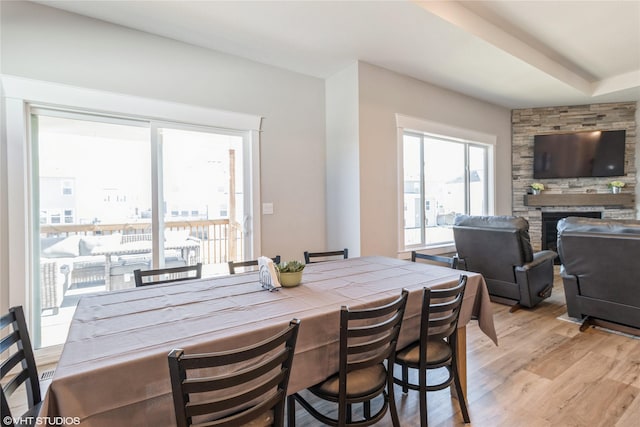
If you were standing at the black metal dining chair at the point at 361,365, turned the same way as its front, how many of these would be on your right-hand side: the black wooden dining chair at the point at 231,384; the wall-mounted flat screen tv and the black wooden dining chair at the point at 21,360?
1

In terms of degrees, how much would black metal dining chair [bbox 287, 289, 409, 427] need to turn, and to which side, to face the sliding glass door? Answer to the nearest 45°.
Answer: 0° — it already faces it

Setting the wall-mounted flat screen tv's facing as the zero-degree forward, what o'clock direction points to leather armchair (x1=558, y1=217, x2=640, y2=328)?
The leather armchair is roughly at 12 o'clock from the wall-mounted flat screen tv.

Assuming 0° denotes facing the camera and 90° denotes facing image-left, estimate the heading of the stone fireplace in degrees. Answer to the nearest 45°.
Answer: approximately 0°

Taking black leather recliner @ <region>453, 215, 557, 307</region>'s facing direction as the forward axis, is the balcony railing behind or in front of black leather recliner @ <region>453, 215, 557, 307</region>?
behind

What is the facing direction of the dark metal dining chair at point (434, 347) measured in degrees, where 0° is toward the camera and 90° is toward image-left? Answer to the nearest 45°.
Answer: approximately 135°

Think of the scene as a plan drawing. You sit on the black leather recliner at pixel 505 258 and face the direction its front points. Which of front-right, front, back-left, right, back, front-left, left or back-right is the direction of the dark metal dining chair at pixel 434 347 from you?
back-right

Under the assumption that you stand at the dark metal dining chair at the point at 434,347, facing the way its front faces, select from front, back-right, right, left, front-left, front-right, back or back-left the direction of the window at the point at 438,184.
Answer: front-right

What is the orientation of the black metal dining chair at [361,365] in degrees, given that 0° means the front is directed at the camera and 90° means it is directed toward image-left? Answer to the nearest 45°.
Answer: approximately 135°
